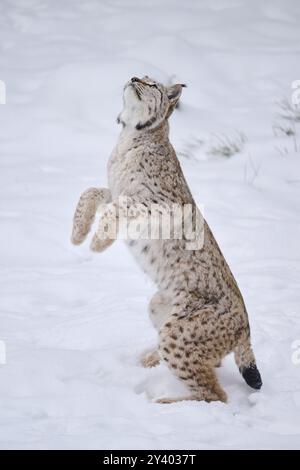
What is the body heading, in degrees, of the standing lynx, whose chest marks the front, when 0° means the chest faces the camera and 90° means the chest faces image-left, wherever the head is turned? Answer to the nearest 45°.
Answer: approximately 90°
